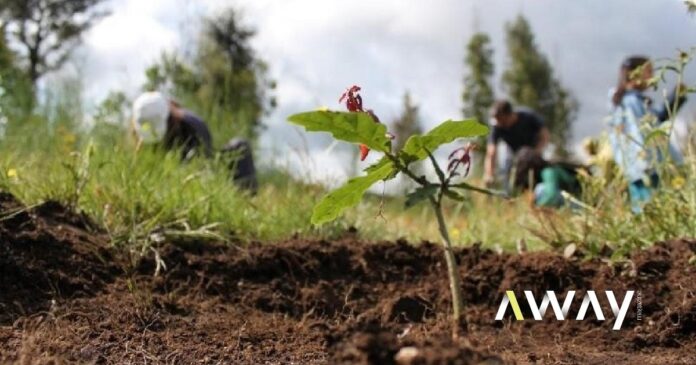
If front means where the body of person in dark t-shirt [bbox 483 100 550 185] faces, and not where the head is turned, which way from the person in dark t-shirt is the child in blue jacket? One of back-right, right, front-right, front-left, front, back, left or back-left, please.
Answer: front-left

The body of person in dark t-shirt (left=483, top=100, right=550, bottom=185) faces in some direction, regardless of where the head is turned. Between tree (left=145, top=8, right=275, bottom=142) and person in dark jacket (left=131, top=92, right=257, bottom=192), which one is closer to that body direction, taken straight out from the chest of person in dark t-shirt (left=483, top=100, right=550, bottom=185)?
the person in dark jacket

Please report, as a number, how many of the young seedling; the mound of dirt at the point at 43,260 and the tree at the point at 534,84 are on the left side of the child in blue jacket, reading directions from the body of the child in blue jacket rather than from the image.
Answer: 1

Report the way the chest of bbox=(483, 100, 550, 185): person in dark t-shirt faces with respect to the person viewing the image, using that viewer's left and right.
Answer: facing the viewer and to the left of the viewer

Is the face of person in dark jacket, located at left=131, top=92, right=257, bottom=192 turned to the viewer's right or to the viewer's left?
to the viewer's left
